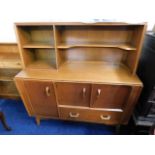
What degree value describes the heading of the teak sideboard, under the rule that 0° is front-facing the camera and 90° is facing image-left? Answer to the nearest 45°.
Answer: approximately 0°

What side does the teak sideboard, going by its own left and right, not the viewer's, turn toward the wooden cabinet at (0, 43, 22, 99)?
right
